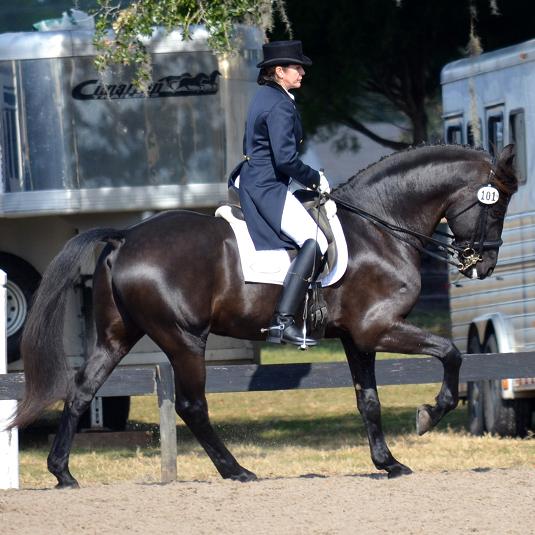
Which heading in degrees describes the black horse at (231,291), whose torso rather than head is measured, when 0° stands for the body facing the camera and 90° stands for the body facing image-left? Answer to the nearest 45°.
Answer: approximately 270°

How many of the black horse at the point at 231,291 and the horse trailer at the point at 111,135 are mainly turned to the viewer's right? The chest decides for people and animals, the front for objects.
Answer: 2

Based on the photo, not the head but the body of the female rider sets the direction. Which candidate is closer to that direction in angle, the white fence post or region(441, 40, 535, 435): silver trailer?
the silver trailer

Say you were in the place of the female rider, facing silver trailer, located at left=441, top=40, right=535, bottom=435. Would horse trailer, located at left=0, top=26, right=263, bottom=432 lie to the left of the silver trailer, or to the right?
left

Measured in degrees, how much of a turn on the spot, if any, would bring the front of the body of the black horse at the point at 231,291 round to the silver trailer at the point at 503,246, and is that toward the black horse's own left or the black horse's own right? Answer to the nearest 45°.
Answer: approximately 45° to the black horse's own left

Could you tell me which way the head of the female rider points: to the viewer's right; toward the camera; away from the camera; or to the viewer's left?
to the viewer's right

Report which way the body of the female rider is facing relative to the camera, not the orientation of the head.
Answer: to the viewer's right

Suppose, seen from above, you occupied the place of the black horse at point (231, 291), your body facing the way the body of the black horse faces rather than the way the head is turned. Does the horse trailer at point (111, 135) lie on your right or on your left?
on your left

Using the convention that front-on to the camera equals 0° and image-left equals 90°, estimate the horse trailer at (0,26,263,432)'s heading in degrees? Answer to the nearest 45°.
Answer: approximately 270°

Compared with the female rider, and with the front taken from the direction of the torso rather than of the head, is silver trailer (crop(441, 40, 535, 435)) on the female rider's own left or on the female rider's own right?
on the female rider's own left
